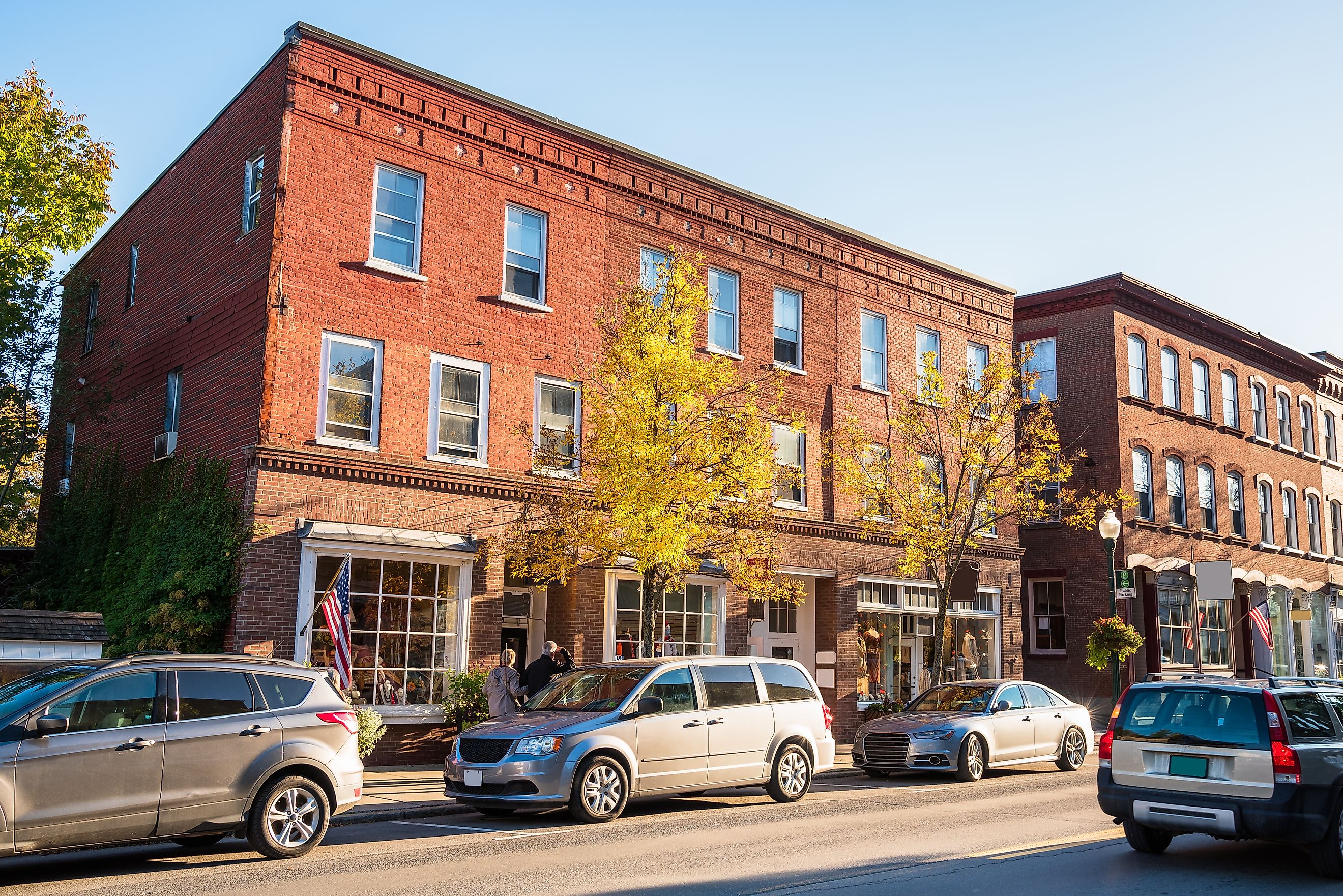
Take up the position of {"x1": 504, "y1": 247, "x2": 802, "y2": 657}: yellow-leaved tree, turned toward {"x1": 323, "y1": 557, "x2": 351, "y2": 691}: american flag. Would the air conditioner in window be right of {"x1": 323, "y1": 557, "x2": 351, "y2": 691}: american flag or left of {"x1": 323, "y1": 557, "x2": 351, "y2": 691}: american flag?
right

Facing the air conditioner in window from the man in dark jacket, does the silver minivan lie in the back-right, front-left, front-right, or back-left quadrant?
back-left

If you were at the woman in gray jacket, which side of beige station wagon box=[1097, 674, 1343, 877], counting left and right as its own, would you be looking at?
left

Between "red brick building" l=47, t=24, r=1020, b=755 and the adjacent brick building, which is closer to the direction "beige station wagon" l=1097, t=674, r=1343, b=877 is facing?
the adjacent brick building

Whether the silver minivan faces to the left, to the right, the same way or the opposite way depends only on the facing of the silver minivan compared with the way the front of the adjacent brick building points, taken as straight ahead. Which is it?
to the right

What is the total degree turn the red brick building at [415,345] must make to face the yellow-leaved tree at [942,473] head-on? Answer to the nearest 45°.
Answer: approximately 45° to its left

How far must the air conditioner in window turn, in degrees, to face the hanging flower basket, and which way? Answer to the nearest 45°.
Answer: approximately 135° to its left

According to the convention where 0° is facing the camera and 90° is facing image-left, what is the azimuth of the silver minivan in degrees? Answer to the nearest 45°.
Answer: approximately 45°

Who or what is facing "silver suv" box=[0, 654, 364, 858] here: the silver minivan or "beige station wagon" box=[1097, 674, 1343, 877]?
the silver minivan

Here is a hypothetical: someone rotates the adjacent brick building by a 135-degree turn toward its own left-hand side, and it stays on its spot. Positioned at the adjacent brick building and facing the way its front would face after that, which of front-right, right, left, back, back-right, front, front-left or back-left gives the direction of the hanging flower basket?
back

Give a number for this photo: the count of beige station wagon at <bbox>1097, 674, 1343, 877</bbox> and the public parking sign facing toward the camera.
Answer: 1

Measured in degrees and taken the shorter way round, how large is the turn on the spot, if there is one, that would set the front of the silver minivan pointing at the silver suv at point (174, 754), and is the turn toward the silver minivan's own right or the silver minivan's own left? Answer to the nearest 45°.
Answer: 0° — it already faces it

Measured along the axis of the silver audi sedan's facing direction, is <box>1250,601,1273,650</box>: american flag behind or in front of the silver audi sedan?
behind

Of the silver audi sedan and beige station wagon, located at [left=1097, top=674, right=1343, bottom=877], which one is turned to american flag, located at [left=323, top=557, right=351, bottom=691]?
the silver audi sedan

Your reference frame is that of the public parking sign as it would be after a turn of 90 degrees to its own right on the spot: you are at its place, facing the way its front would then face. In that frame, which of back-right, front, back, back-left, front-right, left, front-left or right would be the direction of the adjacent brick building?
right

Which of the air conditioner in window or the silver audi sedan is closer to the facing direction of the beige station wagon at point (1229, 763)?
the silver audi sedan
